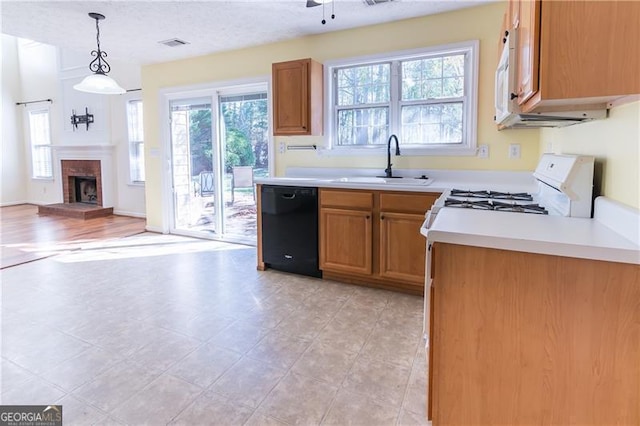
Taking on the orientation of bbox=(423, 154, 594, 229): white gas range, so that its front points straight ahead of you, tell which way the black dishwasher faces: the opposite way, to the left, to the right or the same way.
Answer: to the left

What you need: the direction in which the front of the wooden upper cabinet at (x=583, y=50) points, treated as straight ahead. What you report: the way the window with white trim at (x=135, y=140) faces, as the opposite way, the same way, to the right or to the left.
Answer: to the left

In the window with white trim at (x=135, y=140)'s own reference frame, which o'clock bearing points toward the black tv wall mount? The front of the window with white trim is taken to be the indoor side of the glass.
The black tv wall mount is roughly at 3 o'clock from the window with white trim.

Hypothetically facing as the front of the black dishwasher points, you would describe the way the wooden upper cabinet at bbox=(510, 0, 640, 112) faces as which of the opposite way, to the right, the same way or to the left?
to the right

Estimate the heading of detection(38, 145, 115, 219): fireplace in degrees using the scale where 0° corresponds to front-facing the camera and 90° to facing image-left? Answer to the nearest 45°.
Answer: approximately 45°

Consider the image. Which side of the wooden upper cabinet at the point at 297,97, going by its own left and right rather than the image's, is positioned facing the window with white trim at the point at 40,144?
right

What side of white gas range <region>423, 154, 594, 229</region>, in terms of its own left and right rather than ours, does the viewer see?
left

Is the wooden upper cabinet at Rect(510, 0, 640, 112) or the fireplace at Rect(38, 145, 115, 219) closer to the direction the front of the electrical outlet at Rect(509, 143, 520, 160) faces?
the wooden upper cabinet

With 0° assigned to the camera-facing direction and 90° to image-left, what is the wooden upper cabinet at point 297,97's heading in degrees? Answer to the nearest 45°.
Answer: approximately 45°

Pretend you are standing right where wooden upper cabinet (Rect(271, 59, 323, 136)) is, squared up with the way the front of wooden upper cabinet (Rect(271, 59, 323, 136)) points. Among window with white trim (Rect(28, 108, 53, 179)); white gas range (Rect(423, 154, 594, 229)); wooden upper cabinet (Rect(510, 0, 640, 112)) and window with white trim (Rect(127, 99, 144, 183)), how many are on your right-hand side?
2
